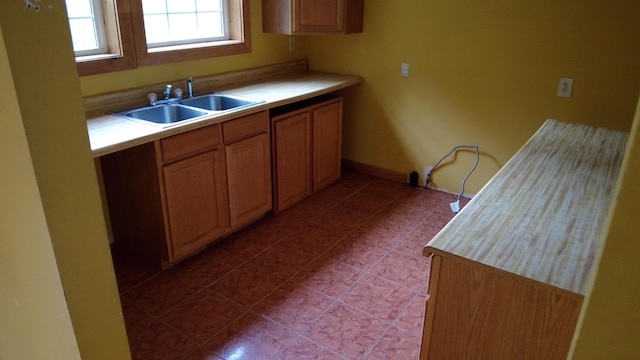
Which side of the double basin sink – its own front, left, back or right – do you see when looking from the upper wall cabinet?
left

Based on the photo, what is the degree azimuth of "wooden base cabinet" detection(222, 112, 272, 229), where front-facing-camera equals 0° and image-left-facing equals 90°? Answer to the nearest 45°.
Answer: approximately 315°

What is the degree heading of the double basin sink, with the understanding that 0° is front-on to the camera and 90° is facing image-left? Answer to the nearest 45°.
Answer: approximately 315°

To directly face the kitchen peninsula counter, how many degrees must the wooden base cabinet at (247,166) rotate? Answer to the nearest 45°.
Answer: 0° — it already faces it

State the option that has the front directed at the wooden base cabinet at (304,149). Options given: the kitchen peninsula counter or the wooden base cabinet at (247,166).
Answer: the kitchen peninsula counter

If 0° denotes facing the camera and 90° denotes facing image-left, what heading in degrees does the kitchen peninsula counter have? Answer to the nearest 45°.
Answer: approximately 135°
